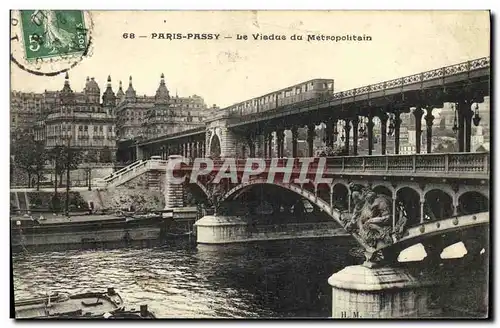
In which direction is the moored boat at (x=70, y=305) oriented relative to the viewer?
to the viewer's right

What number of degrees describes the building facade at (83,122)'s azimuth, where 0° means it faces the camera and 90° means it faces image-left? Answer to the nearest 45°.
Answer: approximately 0°

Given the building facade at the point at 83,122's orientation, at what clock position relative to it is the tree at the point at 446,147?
The tree is roughly at 10 o'clock from the building facade.
